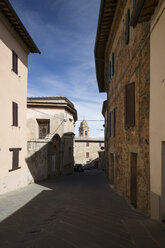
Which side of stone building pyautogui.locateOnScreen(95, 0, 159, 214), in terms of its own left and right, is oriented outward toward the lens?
left

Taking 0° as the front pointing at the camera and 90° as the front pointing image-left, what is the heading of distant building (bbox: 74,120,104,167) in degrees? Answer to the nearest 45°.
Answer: approximately 0°

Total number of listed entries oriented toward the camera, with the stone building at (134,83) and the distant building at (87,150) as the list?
1

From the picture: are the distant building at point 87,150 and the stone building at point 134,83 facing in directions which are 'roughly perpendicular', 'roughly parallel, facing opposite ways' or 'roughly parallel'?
roughly perpendicular

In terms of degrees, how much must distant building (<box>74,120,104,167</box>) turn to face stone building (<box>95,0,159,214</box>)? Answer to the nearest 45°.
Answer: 0° — it already faces it

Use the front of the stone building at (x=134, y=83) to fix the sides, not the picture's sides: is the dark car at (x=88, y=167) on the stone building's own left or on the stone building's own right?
on the stone building's own right

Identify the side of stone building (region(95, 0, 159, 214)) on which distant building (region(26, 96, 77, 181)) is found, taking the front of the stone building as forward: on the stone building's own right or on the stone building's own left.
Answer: on the stone building's own right

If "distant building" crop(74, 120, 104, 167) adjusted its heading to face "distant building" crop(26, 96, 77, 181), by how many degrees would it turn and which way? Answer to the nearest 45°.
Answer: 0° — it already faces it

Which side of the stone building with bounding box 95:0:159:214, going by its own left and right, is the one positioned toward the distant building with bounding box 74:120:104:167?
right

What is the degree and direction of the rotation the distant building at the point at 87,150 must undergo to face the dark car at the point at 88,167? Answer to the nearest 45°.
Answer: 0° — it already faces it
